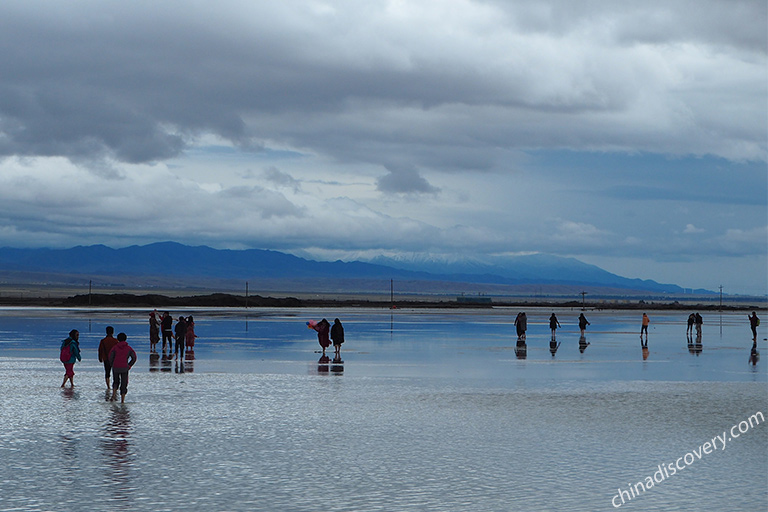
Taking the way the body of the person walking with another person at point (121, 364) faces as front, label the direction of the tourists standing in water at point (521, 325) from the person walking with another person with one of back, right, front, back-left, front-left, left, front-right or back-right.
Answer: front-right

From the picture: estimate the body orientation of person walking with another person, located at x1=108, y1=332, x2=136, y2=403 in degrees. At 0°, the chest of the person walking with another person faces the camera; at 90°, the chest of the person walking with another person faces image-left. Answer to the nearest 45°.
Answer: approximately 180°
